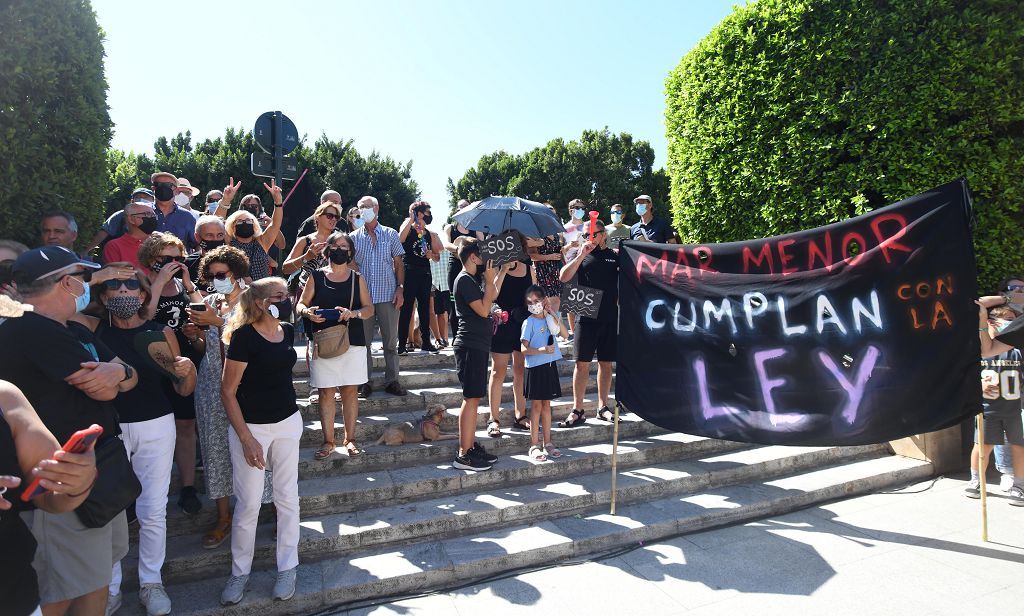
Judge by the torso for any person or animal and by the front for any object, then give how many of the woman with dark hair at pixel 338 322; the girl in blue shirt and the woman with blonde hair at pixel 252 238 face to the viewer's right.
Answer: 0

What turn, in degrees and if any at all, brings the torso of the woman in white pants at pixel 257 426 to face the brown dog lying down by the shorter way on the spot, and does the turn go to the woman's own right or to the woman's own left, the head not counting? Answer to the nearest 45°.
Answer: approximately 90° to the woman's own left

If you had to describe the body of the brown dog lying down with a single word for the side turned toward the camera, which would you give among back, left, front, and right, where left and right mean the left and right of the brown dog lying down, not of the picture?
right

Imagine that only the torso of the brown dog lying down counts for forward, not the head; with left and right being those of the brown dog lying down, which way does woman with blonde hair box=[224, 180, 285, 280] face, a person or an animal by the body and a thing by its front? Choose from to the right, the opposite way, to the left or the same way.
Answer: to the right

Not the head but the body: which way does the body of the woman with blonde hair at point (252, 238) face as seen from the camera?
toward the camera

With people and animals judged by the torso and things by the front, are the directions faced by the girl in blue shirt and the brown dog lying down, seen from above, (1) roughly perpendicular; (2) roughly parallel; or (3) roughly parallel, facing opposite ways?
roughly perpendicular

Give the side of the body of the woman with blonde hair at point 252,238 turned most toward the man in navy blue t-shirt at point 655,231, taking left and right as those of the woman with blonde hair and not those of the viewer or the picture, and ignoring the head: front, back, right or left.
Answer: left

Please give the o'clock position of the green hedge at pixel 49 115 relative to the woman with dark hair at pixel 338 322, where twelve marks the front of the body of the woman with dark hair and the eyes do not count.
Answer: The green hedge is roughly at 3 o'clock from the woman with dark hair.
